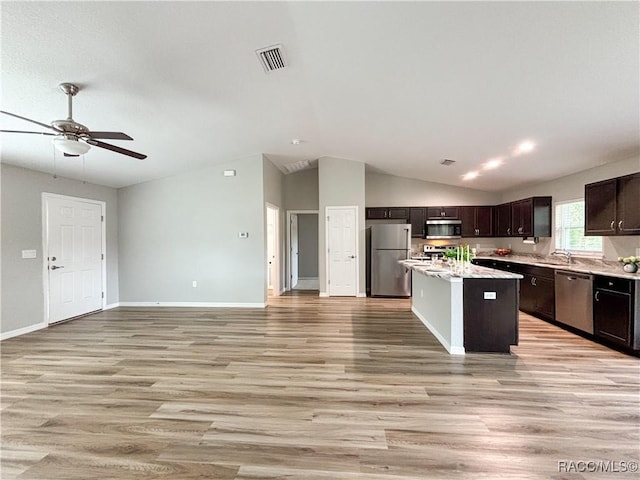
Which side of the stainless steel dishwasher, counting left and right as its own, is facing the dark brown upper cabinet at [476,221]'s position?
right

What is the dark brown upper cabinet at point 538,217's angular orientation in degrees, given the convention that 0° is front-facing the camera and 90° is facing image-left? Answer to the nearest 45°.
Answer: approximately 45°

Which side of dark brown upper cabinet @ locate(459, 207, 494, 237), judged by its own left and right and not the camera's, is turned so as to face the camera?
front

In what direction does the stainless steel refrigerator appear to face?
toward the camera

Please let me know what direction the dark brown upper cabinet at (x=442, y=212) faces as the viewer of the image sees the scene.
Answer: facing the viewer

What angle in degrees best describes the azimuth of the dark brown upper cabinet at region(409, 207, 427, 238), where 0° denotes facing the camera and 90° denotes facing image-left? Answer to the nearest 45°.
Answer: approximately 0°

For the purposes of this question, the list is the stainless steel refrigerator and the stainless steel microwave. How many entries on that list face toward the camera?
2

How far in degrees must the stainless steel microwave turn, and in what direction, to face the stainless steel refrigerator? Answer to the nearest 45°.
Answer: approximately 45° to its right

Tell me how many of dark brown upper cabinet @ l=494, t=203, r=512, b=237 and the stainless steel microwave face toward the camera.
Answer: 2

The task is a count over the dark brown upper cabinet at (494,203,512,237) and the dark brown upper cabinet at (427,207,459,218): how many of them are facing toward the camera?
2

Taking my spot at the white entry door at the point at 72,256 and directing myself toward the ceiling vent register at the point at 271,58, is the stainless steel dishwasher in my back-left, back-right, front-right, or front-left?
front-left

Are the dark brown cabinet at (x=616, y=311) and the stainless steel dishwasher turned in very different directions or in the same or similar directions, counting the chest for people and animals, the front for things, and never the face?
same or similar directions

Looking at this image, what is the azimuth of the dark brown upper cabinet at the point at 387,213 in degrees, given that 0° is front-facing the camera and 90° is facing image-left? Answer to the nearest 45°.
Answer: approximately 0°

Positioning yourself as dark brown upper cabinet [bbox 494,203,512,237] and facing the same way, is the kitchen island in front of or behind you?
in front

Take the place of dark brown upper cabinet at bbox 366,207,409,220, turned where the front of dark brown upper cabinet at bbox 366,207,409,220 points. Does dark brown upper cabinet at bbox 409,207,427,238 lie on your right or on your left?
on your left

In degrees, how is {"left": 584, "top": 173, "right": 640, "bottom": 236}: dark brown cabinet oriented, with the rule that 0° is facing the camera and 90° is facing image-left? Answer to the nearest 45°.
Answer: approximately 45°

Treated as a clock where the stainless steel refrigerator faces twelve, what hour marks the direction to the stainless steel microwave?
The stainless steel microwave is roughly at 8 o'clock from the stainless steel refrigerator.

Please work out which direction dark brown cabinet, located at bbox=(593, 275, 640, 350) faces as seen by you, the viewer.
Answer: facing the viewer and to the left of the viewer

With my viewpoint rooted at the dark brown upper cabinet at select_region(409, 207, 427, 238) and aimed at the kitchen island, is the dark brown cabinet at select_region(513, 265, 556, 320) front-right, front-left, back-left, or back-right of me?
front-left

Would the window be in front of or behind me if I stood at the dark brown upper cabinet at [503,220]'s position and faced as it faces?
in front
